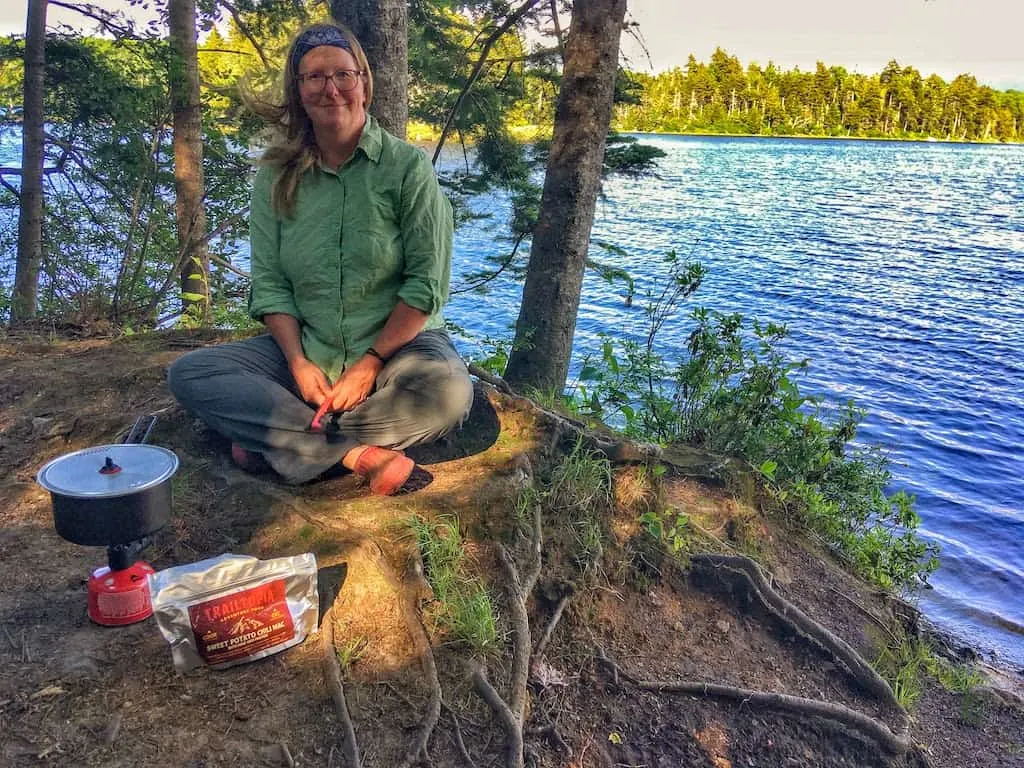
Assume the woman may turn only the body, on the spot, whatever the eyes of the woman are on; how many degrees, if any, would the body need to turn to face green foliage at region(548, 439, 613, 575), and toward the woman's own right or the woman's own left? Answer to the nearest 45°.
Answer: approximately 90° to the woman's own left

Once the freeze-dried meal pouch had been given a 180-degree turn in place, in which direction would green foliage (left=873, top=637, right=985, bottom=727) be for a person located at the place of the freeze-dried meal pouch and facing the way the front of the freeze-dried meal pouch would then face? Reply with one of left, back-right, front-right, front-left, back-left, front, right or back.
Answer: right

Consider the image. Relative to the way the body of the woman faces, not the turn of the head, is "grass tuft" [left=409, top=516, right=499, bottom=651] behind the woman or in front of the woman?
in front

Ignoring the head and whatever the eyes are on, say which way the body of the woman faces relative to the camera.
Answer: toward the camera

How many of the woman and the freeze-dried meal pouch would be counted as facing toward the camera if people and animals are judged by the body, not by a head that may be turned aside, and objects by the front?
2

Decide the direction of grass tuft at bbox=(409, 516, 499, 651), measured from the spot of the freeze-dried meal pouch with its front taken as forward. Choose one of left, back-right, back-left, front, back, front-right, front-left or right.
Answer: left

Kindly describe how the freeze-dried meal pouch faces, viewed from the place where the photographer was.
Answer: facing the viewer

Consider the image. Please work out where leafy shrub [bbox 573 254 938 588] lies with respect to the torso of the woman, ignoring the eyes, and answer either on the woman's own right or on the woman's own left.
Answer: on the woman's own left

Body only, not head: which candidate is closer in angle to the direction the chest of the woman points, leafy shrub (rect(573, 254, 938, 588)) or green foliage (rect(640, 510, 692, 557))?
the green foliage

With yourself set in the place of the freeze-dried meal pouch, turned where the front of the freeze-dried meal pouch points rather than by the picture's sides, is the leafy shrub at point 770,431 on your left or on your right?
on your left

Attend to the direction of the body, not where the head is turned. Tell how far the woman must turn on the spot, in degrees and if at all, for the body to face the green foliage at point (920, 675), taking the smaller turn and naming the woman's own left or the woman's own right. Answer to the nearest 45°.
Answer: approximately 90° to the woman's own left

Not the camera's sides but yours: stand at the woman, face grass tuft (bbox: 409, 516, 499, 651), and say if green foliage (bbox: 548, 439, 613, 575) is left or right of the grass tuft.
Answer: left

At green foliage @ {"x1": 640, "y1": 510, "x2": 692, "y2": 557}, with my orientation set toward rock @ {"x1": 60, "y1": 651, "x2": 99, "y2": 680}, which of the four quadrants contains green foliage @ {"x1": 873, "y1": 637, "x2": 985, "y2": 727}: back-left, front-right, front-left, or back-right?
back-left
